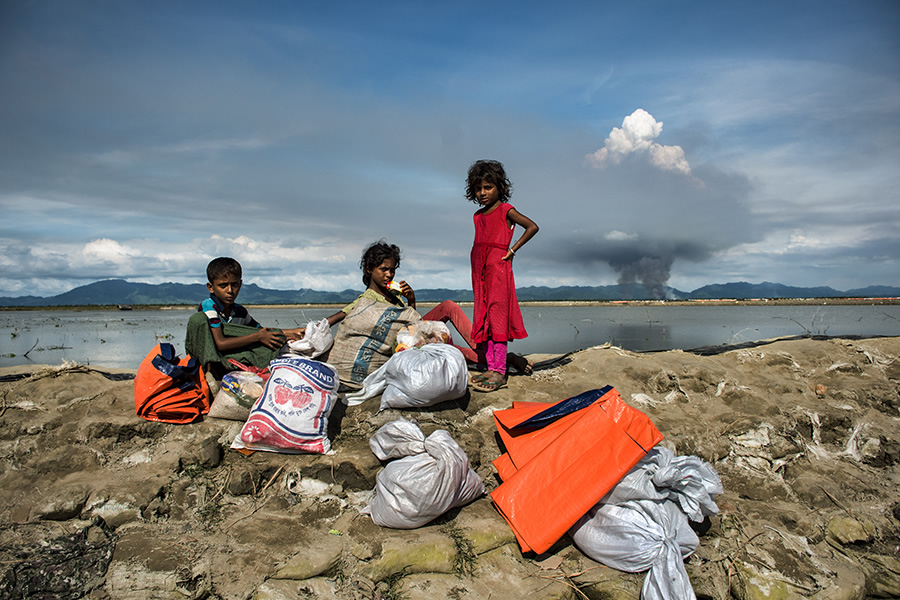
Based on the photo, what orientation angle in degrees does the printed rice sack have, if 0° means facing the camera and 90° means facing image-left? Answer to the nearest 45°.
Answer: approximately 0°

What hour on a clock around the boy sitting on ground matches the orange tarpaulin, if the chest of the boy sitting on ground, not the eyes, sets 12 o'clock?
The orange tarpaulin is roughly at 12 o'clock from the boy sitting on ground.

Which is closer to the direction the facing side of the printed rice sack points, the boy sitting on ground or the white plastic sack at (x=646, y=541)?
the white plastic sack

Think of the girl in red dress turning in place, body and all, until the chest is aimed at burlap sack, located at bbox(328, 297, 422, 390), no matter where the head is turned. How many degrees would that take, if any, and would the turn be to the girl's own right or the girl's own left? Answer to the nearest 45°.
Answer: approximately 45° to the girl's own right

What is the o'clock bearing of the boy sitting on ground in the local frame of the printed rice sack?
The boy sitting on ground is roughly at 5 o'clock from the printed rice sack.

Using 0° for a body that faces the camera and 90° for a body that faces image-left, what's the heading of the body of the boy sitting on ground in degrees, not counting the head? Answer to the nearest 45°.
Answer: approximately 315°
